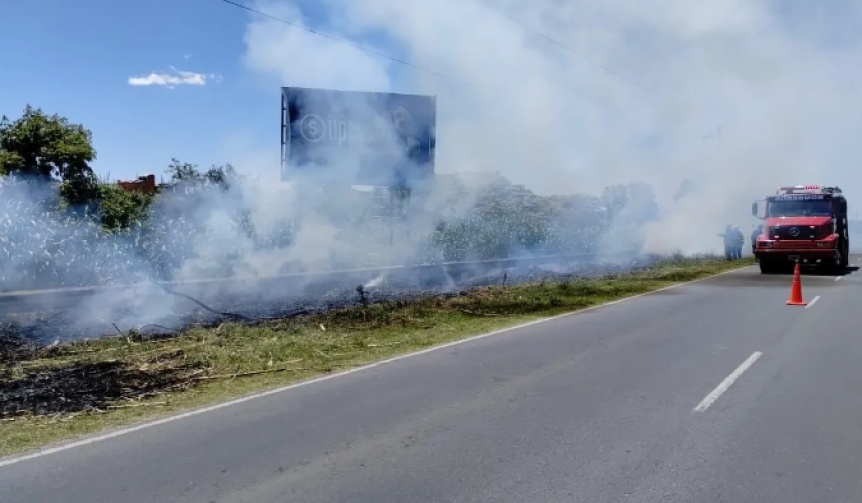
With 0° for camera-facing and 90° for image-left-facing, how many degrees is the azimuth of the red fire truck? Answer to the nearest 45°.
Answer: approximately 0°

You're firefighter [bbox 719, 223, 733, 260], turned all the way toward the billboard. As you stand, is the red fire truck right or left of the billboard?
left

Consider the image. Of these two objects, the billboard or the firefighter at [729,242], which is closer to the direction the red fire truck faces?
the billboard

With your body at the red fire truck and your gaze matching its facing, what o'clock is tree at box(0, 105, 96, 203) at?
The tree is roughly at 2 o'clock from the red fire truck.

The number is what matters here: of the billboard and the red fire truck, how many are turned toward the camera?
2

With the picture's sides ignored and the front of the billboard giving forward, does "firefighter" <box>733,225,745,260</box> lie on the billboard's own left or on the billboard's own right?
on the billboard's own left

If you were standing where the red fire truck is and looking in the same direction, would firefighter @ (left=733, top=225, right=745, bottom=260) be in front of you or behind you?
behind
